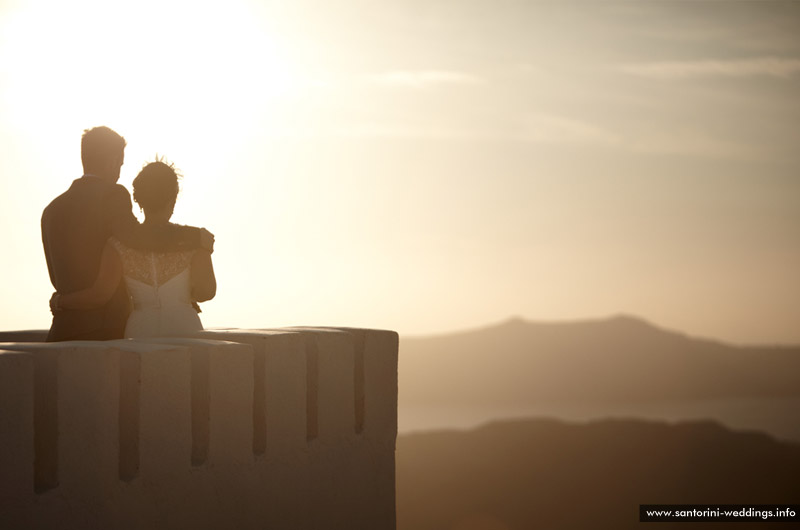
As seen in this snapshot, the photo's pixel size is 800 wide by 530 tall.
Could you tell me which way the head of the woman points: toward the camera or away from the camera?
away from the camera

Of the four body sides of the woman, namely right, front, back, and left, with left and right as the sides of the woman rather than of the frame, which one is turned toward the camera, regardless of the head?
back
